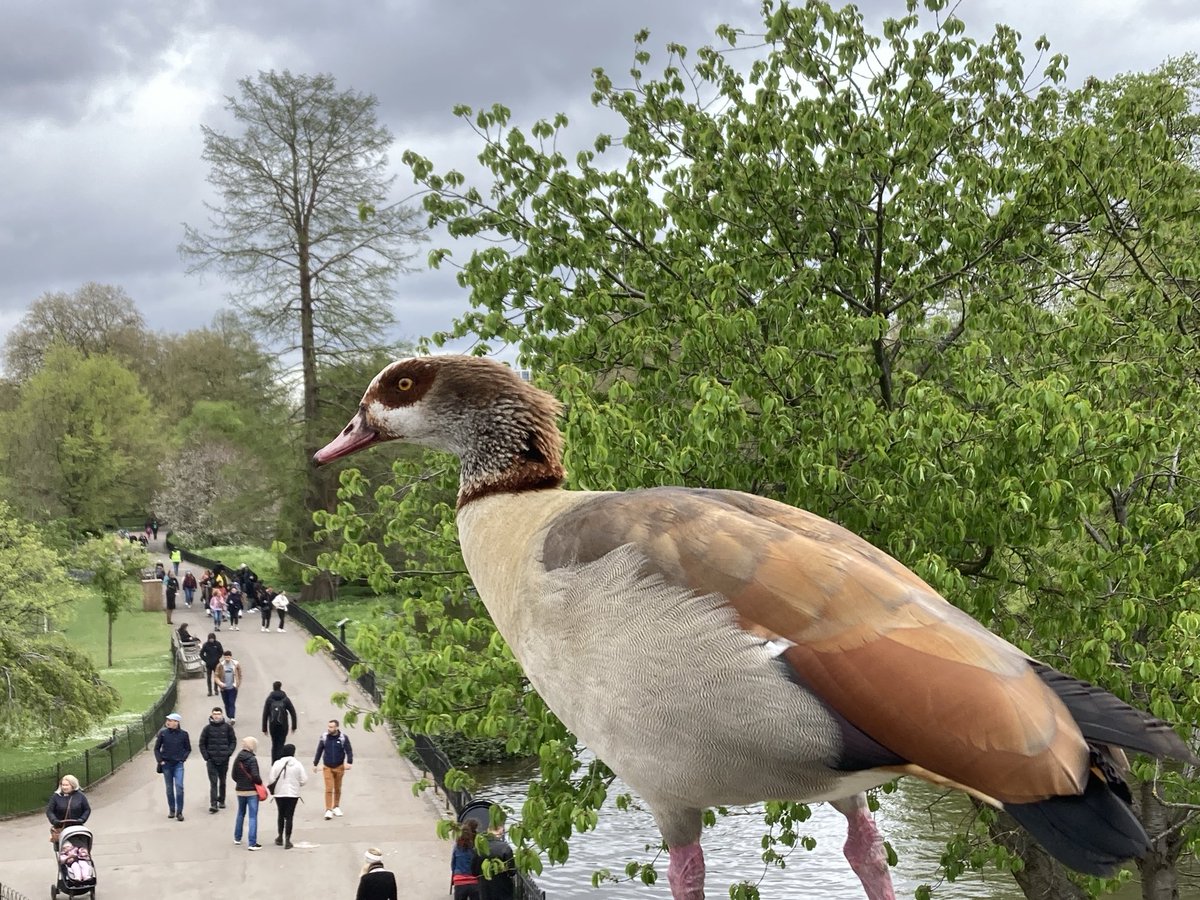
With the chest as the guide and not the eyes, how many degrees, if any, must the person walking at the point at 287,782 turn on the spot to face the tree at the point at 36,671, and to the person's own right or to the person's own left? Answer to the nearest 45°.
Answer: approximately 45° to the person's own left

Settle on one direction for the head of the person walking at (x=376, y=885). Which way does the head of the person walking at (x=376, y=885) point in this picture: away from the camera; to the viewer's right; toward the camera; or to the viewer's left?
away from the camera

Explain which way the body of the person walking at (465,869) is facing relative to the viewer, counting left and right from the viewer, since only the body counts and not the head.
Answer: facing away from the viewer

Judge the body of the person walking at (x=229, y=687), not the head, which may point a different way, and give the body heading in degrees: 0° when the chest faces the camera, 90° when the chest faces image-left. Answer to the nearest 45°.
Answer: approximately 0°

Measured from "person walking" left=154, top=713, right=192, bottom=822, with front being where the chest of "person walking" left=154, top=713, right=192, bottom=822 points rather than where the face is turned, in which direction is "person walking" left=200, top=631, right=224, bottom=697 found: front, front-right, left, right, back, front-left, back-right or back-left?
back

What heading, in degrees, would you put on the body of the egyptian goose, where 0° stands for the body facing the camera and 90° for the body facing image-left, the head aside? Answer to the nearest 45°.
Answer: approximately 90°

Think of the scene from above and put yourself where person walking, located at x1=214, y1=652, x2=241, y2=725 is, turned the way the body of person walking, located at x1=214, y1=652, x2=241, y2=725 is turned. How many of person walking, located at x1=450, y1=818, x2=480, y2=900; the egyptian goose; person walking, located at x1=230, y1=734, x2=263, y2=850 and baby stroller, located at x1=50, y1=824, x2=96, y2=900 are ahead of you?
4

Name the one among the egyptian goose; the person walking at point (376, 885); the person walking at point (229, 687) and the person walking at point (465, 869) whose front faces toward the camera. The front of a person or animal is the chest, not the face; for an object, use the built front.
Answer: the person walking at point (229, 687)

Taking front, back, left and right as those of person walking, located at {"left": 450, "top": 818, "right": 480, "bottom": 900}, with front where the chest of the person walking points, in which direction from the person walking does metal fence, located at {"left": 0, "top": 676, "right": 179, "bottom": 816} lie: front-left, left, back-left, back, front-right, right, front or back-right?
front-left

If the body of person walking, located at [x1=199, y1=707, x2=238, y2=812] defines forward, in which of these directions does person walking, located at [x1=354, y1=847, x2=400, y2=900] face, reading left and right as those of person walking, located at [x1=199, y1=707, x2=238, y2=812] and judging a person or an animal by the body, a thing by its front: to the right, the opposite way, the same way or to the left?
the opposite way

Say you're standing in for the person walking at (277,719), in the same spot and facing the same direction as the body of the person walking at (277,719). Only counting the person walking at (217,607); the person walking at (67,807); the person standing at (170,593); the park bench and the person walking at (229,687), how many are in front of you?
4

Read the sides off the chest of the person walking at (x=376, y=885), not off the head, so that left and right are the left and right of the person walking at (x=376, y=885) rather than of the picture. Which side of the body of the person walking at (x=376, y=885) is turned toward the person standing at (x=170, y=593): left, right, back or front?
front

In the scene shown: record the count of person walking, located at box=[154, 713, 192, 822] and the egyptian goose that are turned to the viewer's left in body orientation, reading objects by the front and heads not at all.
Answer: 1

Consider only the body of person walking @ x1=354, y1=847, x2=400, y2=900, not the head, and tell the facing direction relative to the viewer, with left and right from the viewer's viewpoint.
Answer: facing away from the viewer
